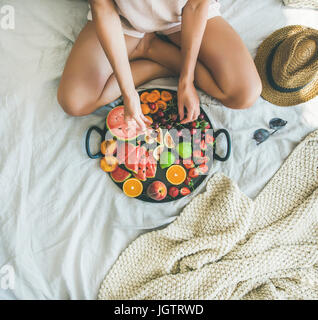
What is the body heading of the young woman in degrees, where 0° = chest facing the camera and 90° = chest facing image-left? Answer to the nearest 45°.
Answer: approximately 0°
